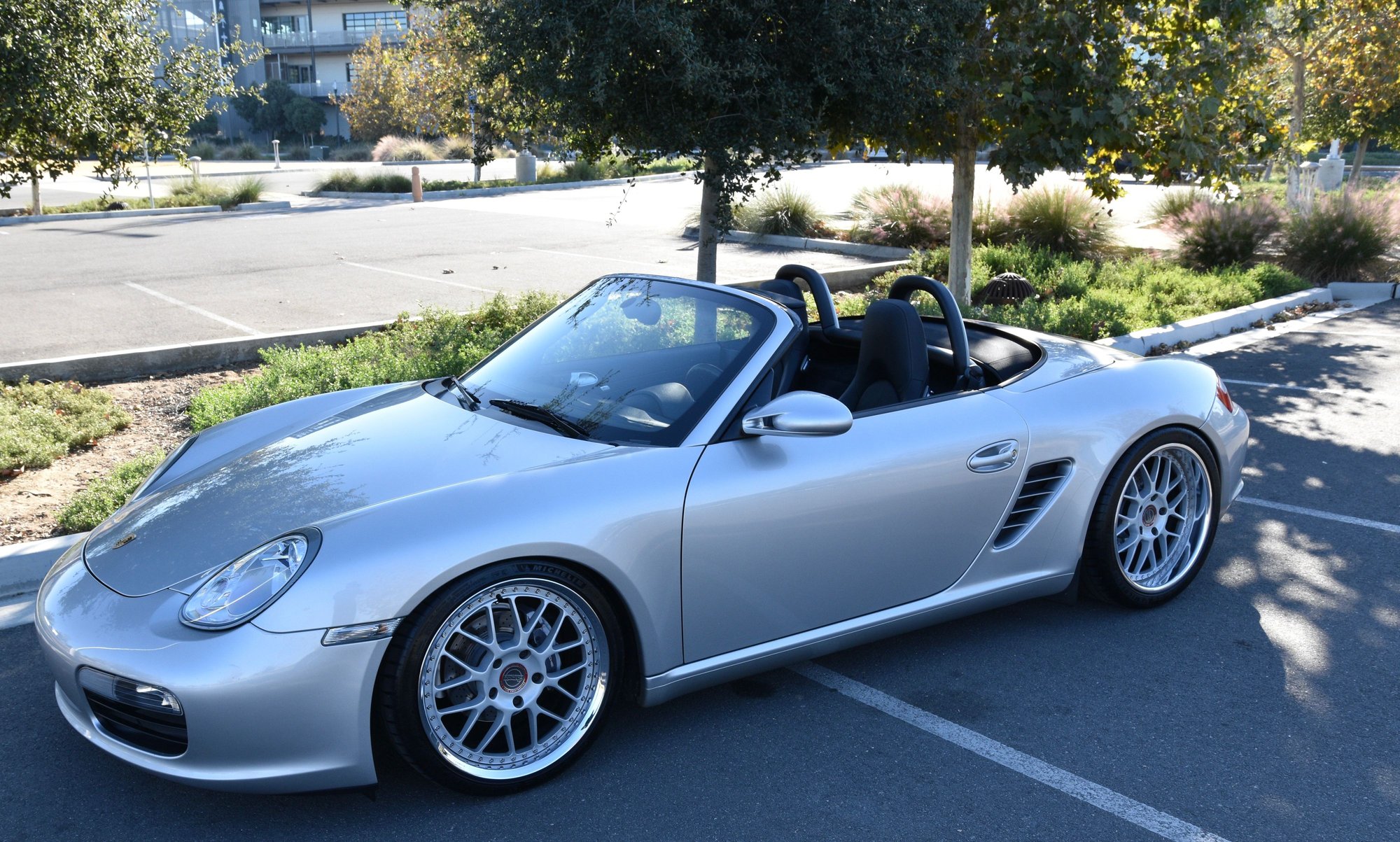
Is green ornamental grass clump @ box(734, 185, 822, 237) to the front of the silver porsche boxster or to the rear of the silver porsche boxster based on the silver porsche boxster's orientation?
to the rear

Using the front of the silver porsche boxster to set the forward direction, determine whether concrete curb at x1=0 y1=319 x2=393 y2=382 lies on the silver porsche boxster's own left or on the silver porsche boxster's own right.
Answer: on the silver porsche boxster's own right

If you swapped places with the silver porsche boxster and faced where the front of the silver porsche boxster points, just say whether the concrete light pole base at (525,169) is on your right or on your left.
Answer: on your right

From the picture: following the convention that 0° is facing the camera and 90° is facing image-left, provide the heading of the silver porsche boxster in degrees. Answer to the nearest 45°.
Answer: approximately 45°

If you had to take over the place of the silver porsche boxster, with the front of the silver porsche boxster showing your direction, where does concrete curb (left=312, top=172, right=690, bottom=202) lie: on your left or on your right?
on your right

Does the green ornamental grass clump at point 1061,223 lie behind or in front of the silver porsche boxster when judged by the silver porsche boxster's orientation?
behind

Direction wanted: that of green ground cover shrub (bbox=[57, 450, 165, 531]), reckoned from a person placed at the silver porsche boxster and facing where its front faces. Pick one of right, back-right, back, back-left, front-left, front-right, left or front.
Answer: right
